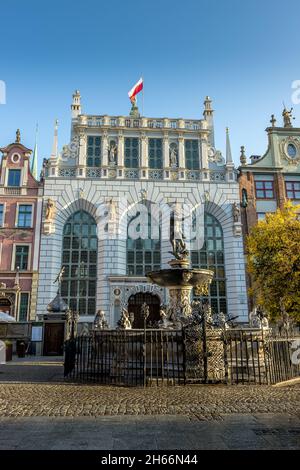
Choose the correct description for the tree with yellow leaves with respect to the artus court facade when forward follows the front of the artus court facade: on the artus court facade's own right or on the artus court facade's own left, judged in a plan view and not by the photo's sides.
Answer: on the artus court facade's own left

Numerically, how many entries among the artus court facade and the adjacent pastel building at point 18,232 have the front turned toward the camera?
2

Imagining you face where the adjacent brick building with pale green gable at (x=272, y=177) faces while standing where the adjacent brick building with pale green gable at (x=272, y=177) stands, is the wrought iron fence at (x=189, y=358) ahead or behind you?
ahead

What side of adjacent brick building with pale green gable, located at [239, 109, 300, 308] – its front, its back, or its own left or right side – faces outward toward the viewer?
front

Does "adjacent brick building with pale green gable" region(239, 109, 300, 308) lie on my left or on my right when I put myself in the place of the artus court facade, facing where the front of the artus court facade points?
on my left

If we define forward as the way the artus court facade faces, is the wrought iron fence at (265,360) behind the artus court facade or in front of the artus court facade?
in front

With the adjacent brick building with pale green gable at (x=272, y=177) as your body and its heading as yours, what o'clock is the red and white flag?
The red and white flag is roughly at 2 o'clock from the adjacent brick building with pale green gable.

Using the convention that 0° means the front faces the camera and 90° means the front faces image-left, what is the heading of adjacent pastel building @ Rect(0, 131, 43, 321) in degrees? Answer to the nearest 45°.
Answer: approximately 0°

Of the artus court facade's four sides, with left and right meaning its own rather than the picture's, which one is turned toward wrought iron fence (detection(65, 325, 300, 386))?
front

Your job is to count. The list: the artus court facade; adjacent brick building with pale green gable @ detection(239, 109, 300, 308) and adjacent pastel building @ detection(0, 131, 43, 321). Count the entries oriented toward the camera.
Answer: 3
